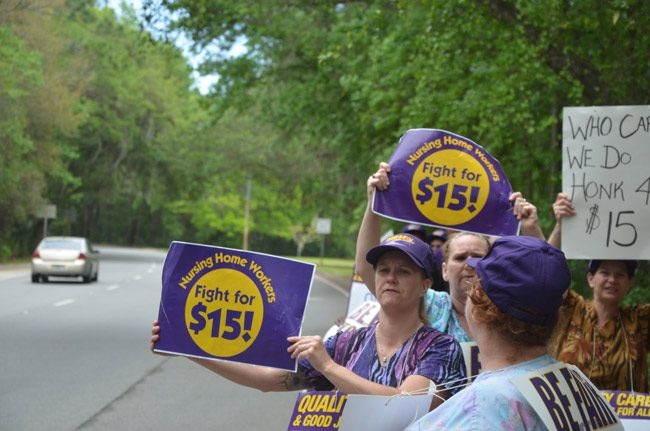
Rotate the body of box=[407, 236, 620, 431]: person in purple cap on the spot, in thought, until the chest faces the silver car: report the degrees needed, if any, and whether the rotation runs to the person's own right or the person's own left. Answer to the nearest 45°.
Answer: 0° — they already face it

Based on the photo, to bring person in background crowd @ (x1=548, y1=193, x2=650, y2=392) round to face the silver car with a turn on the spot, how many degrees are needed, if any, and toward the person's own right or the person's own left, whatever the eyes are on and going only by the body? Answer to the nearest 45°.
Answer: approximately 135° to the person's own right

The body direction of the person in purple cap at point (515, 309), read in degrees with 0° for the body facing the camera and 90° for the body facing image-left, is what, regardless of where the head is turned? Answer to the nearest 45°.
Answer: approximately 135°

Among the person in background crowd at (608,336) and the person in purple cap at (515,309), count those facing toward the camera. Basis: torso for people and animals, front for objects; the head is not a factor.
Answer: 1

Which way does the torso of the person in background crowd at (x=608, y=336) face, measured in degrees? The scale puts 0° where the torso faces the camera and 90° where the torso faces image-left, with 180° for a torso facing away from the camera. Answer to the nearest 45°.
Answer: approximately 0°

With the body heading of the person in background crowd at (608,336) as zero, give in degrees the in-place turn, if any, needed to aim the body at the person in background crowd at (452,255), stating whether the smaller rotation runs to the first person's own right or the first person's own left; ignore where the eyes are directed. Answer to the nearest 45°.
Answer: approximately 45° to the first person's own right
